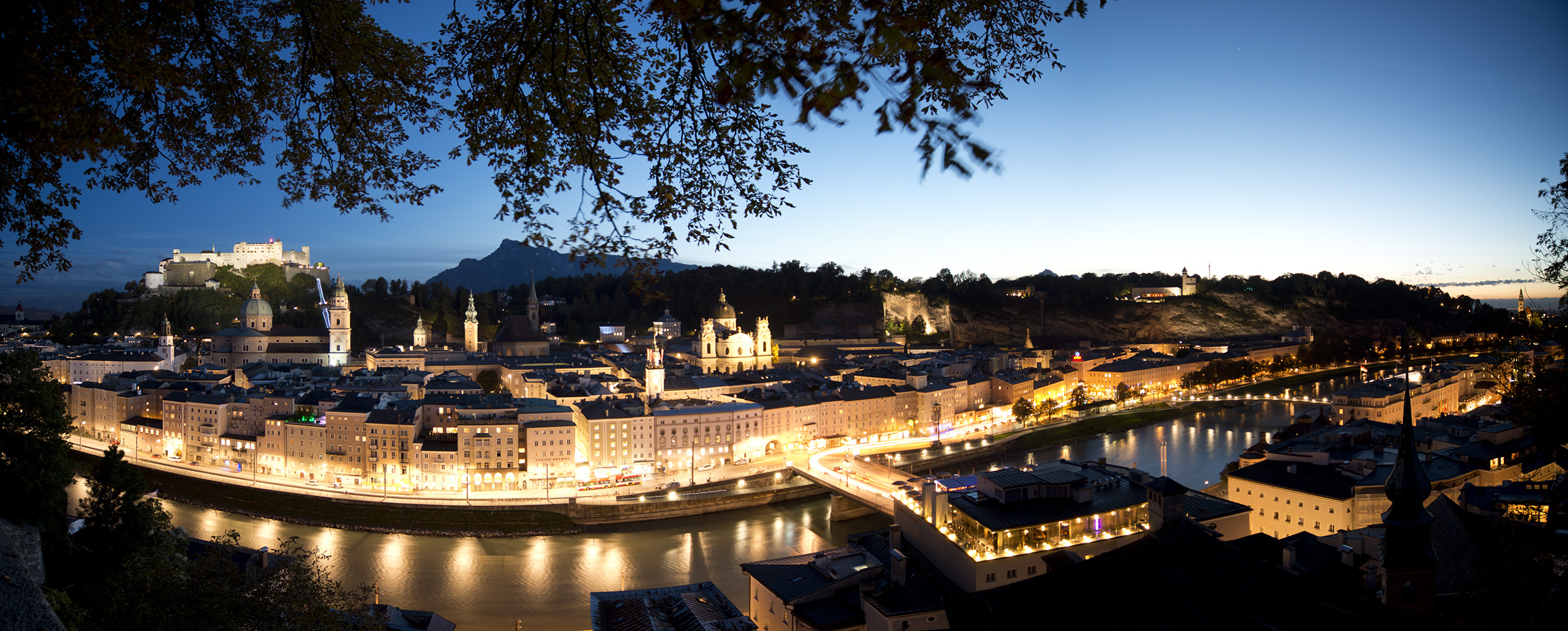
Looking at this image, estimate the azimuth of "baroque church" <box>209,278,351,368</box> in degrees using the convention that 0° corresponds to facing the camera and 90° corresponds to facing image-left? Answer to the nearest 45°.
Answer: approximately 270°

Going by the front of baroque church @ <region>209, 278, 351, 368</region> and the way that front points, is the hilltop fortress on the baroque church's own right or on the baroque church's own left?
on the baroque church's own left

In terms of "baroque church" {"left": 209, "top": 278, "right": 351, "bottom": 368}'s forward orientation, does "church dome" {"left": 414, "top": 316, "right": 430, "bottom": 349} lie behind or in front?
in front

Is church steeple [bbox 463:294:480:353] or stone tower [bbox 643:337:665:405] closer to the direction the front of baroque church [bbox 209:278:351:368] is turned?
the church steeple

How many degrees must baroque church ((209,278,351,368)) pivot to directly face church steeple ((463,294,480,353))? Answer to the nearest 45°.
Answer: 0° — it already faces it

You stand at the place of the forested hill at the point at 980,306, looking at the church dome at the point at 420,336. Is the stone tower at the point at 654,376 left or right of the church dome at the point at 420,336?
left

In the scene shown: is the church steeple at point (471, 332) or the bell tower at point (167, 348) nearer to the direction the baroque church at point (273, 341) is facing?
the church steeple

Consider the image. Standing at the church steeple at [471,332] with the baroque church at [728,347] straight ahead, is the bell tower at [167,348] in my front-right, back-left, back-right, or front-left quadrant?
back-right

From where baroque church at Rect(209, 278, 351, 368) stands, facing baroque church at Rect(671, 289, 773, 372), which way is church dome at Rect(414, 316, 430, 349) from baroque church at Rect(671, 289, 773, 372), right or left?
left

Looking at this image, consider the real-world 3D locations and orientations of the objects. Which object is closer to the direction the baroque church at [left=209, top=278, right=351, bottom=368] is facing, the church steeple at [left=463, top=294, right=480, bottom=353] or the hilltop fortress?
the church steeple

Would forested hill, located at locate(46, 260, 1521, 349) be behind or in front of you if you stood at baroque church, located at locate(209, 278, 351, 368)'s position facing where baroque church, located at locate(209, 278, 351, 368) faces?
in front
